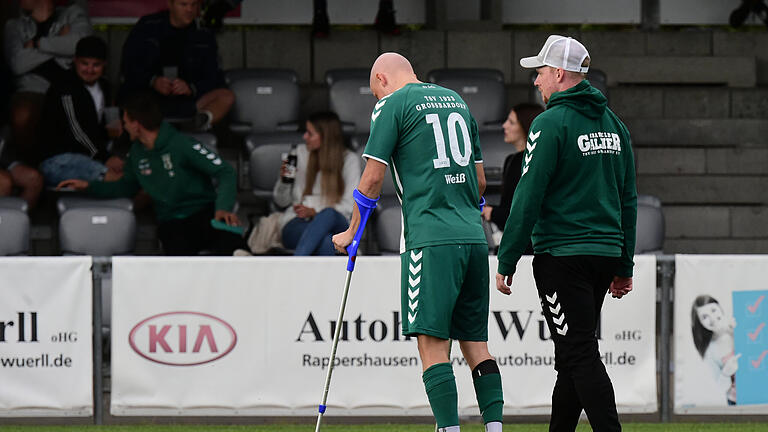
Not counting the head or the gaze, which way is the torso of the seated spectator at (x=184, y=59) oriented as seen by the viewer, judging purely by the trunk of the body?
toward the camera

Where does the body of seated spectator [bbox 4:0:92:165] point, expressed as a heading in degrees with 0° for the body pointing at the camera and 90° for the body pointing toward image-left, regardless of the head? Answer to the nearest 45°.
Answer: approximately 0°

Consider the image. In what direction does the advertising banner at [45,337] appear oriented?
toward the camera

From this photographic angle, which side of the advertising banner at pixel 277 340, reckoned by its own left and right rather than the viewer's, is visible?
front

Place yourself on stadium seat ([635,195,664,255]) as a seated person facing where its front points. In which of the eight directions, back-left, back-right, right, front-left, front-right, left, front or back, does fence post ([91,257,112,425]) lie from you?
front-right

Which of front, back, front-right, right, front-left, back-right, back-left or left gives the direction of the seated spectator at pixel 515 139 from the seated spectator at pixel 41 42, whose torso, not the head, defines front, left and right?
front-left

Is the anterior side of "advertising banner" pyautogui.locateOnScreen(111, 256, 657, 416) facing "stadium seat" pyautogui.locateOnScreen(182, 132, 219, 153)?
no

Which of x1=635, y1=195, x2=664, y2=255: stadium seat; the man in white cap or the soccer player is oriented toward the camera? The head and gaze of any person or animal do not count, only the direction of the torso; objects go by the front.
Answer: the stadium seat

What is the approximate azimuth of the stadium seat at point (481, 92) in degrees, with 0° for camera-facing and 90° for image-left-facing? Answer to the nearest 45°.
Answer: approximately 0°

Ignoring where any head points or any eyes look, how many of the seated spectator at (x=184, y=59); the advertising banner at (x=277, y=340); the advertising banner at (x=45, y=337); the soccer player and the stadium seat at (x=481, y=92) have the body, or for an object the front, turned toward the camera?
4

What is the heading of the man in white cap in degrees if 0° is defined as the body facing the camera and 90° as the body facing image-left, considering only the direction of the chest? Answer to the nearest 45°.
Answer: approximately 135°

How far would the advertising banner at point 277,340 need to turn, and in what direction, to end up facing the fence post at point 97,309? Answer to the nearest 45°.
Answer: approximately 90° to its right

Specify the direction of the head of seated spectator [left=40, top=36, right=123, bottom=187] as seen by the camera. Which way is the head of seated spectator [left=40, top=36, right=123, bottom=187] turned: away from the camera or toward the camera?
toward the camera

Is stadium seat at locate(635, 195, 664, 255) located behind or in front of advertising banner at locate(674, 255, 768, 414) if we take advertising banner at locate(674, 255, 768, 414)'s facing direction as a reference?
behind
